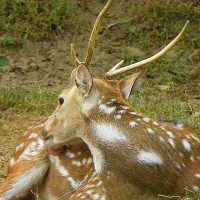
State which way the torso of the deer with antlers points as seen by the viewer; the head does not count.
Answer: to the viewer's left
